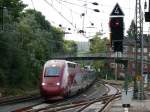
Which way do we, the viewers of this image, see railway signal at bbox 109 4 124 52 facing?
facing the viewer

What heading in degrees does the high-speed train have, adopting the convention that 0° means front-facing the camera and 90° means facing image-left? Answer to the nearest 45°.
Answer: approximately 45°

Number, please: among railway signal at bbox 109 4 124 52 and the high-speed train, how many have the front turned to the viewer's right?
0

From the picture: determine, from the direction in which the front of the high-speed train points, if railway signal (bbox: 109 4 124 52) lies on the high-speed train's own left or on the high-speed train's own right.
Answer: on the high-speed train's own left

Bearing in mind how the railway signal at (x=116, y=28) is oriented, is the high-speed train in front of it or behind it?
behind
